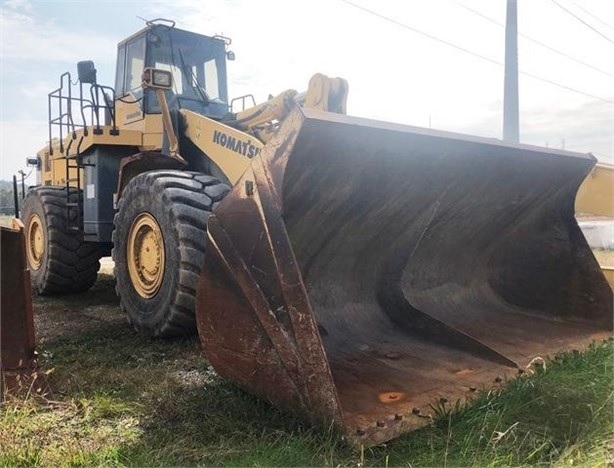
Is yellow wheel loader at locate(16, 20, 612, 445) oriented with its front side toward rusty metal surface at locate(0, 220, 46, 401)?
no

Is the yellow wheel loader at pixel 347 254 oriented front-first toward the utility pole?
no

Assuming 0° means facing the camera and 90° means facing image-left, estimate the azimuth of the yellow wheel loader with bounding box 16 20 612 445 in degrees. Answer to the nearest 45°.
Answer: approximately 315°

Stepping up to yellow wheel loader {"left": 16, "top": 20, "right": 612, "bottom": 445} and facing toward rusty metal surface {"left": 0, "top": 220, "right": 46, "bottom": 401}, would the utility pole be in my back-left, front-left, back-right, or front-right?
back-right

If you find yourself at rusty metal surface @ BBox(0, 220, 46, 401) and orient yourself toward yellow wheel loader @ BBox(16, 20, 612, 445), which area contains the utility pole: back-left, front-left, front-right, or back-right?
front-left

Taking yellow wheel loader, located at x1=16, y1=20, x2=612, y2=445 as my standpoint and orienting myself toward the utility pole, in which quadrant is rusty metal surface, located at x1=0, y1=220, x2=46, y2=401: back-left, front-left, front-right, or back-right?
back-left
